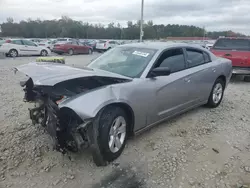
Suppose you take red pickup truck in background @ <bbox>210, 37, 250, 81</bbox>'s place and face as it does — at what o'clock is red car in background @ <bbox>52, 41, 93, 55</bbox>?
red car in background @ <bbox>52, 41, 93, 55</bbox> is roughly at 10 o'clock from red pickup truck in background @ <bbox>210, 37, 250, 81</bbox>.

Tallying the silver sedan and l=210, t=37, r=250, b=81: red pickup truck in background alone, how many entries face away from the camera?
1

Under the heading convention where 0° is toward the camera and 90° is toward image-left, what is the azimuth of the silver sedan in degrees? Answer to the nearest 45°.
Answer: approximately 45°

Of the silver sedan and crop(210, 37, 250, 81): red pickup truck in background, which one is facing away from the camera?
the red pickup truck in background

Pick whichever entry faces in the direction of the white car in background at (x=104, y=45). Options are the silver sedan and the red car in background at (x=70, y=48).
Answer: the red car in background

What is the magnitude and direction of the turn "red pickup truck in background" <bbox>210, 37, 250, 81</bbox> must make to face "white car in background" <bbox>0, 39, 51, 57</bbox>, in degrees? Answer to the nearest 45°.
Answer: approximately 90° to its left

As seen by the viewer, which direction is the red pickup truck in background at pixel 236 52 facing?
away from the camera

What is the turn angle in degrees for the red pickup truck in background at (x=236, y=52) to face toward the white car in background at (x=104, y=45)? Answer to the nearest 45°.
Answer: approximately 45° to its left
